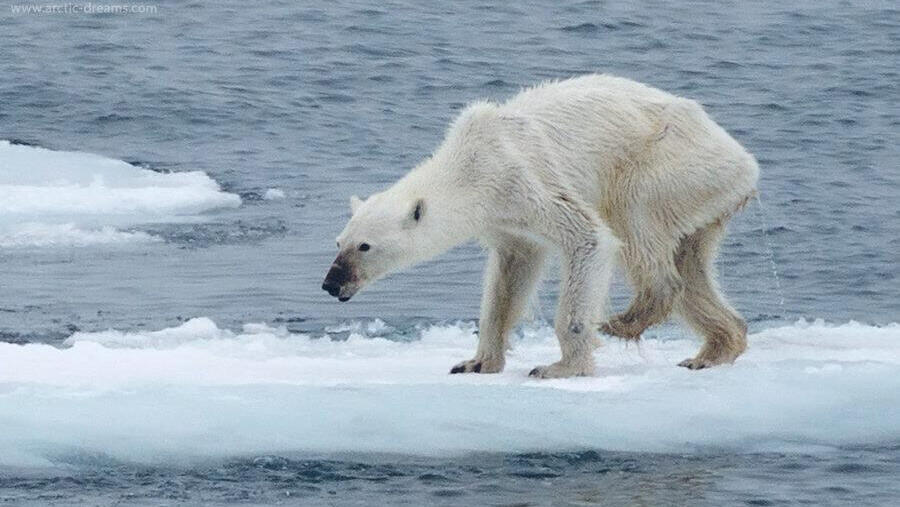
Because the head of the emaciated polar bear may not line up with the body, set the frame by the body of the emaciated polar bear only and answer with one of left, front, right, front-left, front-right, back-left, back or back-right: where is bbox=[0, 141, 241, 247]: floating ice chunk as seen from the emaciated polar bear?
front-right

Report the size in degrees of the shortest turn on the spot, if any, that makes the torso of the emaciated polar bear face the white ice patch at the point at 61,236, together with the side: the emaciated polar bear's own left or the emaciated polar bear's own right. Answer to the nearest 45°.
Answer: approximately 45° to the emaciated polar bear's own right

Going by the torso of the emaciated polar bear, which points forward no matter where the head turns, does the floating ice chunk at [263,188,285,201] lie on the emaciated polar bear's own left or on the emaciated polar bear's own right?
on the emaciated polar bear's own right

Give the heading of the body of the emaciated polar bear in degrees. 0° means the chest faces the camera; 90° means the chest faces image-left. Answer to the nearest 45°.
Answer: approximately 90°
